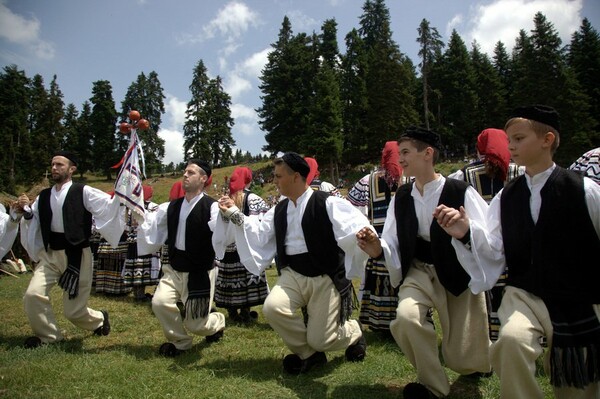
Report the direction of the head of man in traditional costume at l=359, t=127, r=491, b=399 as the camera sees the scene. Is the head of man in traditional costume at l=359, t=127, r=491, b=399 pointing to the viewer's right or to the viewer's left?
to the viewer's left

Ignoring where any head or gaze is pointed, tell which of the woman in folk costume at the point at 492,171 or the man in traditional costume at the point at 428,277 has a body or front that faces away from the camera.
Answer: the woman in folk costume

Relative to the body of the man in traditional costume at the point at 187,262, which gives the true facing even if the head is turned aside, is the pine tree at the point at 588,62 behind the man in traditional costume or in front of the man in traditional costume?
behind

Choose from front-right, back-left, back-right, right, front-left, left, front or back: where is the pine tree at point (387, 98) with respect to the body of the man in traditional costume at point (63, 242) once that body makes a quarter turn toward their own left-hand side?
left

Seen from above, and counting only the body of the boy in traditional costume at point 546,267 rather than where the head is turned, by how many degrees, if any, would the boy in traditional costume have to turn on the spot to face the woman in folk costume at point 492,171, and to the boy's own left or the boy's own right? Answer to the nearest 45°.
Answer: approximately 135° to the boy's own right

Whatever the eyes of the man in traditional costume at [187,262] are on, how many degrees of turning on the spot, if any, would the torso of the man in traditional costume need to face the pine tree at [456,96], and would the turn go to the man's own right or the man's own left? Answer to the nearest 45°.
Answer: approximately 180°

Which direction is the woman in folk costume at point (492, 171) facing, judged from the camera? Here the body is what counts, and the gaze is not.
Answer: away from the camera

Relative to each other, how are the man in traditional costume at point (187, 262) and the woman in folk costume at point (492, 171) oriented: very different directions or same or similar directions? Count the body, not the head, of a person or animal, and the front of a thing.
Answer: very different directions

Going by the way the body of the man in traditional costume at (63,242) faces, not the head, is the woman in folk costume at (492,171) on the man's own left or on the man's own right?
on the man's own left

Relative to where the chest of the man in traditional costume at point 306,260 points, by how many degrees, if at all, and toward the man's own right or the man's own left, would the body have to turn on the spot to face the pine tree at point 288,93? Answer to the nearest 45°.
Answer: approximately 135° to the man's own right

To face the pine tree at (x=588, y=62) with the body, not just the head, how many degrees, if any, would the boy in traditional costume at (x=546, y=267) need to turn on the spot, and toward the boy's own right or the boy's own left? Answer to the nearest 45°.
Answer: approximately 135° to the boy's own right

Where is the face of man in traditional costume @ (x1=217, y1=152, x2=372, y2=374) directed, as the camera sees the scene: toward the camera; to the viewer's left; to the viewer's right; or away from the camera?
to the viewer's left
